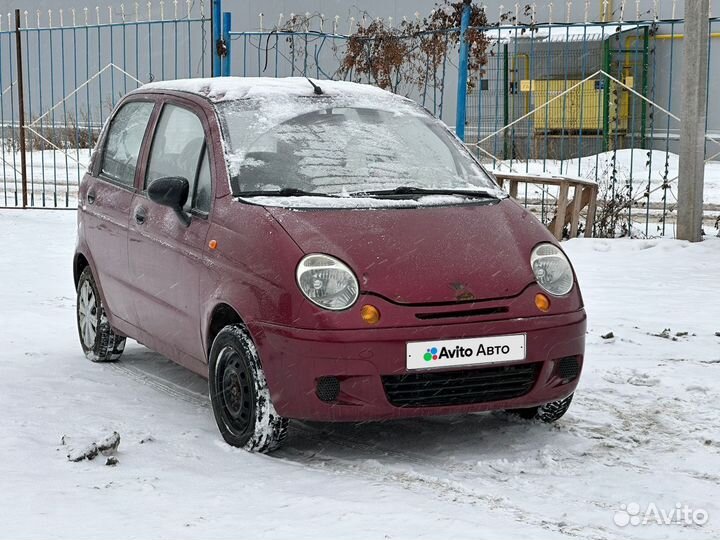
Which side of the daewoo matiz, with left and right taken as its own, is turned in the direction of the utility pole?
left

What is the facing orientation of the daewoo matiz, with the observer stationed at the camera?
facing the viewer and to the right of the viewer

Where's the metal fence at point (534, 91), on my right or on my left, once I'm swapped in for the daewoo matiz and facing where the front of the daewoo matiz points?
on my left
